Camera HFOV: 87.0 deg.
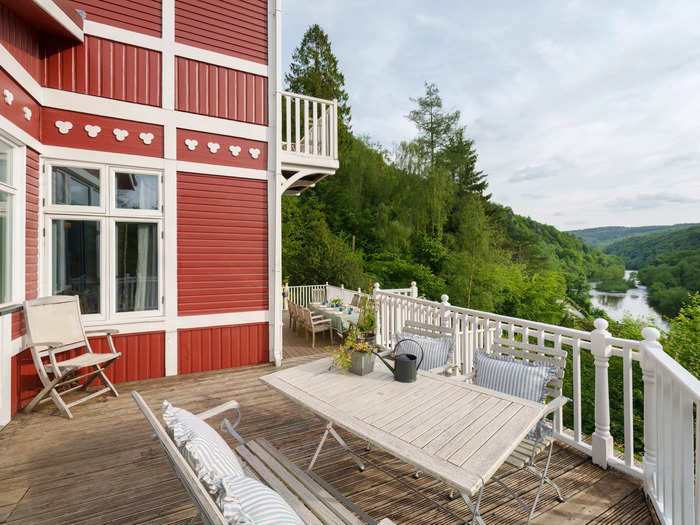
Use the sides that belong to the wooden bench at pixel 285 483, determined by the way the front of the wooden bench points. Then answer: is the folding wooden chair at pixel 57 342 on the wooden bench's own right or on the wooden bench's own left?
on the wooden bench's own left

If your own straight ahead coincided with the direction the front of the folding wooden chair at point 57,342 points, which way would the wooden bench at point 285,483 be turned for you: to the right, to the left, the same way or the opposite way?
to the left

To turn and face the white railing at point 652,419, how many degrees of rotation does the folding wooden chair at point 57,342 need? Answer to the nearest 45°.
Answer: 0° — it already faces it

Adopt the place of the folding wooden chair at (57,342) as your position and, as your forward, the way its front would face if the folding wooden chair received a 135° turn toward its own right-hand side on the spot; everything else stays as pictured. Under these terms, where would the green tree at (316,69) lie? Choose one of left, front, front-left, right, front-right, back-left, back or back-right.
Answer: back-right

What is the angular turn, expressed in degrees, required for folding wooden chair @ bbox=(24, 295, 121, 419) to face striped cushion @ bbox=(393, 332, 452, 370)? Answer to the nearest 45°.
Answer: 0° — it already faces it

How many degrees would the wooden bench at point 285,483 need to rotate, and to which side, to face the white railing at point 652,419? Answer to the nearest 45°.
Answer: approximately 45° to its right

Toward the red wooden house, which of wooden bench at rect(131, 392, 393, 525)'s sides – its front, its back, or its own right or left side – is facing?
left

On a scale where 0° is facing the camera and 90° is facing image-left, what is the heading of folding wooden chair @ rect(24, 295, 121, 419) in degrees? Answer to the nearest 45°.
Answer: approximately 315°

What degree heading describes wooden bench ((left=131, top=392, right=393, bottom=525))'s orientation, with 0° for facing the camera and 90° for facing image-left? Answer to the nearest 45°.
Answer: approximately 225°
